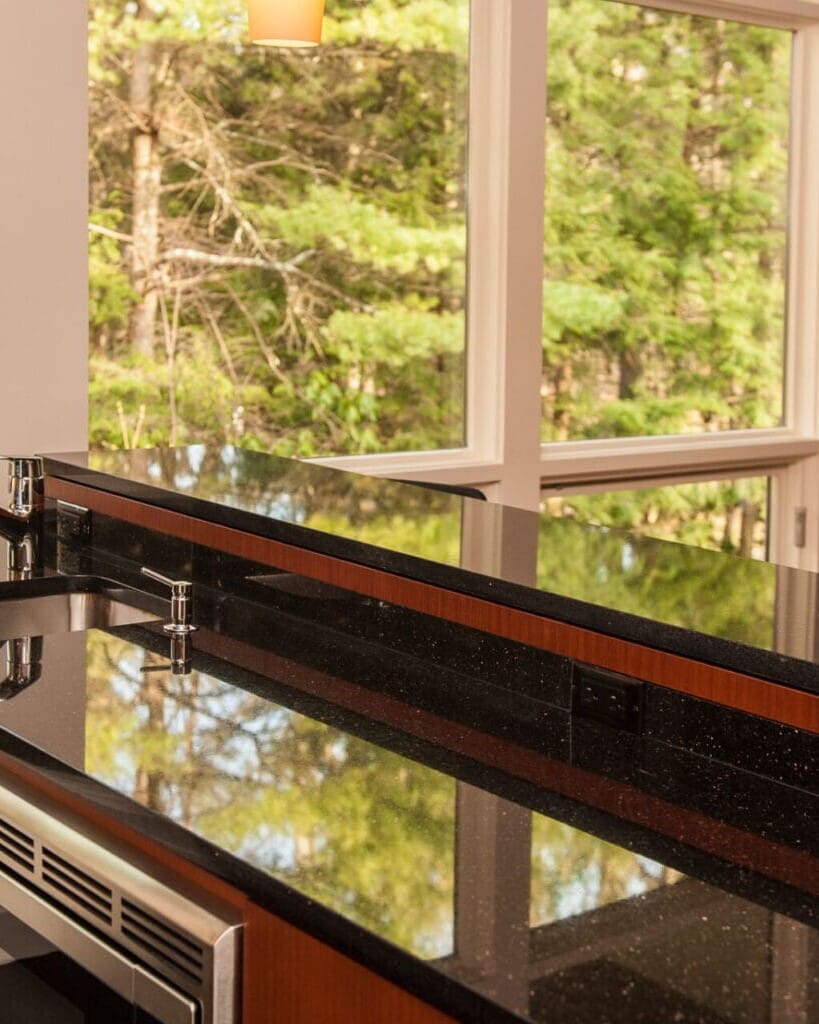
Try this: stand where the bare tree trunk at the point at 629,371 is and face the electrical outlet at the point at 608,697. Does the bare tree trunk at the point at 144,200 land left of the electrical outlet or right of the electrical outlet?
right

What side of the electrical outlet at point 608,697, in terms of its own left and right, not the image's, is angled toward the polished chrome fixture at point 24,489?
right

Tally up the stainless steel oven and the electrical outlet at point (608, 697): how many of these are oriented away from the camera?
0

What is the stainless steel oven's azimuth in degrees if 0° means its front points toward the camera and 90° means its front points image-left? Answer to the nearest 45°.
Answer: approximately 45°

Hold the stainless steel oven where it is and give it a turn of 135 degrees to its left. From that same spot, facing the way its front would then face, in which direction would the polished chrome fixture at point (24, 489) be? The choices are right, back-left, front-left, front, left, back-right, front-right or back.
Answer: left

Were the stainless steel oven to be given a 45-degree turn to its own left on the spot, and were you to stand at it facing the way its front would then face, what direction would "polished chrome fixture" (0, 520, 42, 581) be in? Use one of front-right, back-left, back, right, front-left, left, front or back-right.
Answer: back

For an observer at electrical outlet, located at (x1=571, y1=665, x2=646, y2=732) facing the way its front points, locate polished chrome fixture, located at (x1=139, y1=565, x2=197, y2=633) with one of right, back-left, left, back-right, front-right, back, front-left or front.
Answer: right

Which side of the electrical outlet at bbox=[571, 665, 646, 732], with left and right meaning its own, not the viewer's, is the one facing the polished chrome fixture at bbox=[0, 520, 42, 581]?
right

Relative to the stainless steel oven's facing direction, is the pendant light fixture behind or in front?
behind
